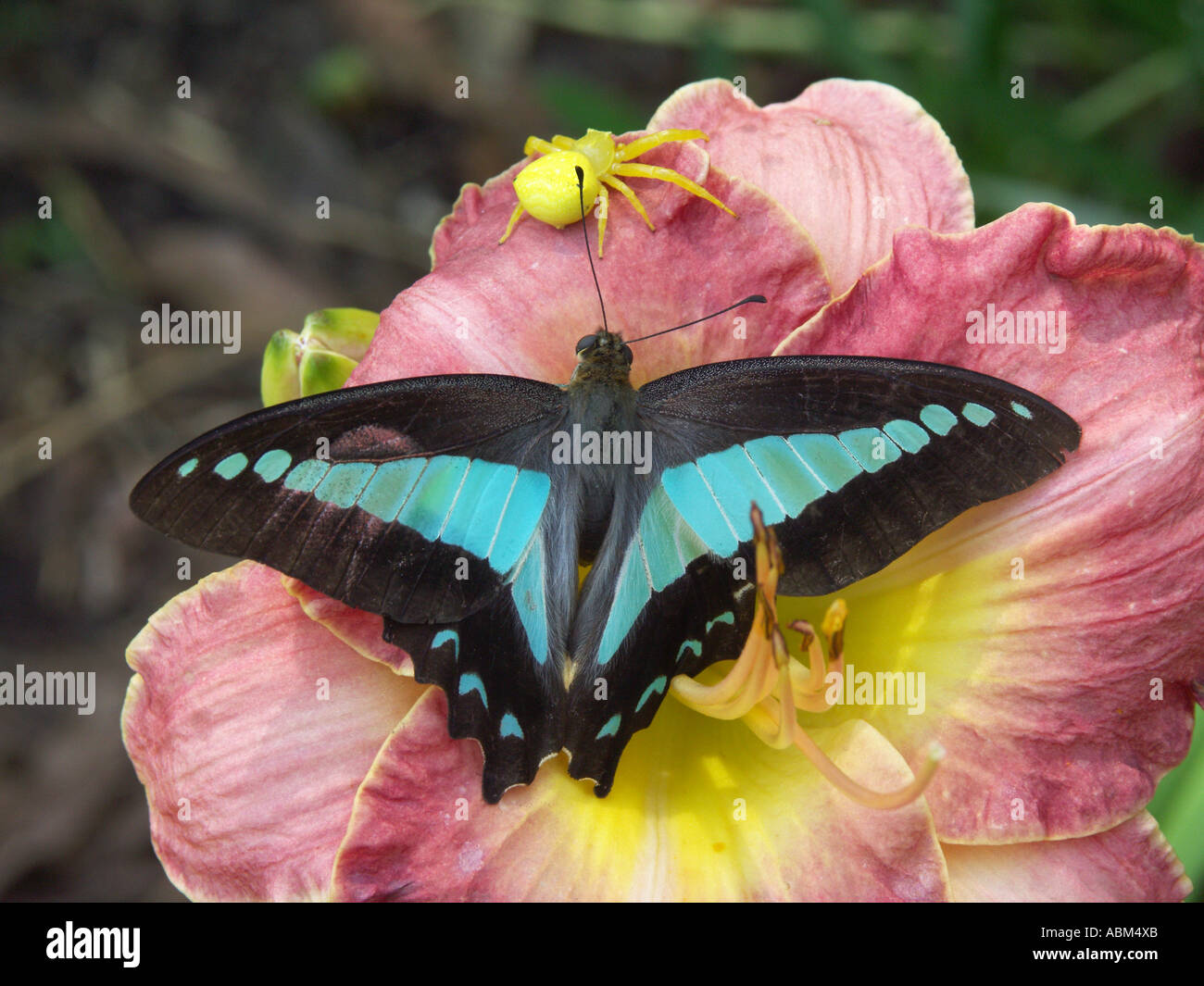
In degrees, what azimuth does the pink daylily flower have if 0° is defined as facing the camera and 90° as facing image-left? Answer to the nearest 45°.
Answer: approximately 0°

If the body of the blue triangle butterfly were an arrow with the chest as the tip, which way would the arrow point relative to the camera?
away from the camera
